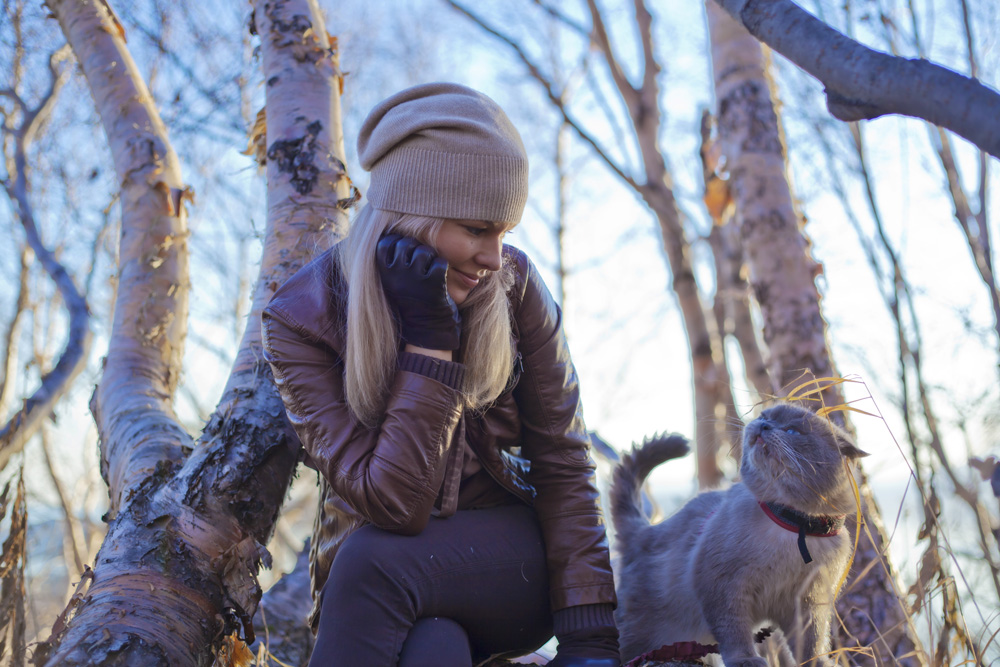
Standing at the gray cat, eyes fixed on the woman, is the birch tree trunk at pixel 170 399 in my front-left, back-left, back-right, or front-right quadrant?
front-right

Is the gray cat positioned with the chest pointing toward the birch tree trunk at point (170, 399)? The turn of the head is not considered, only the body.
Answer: no

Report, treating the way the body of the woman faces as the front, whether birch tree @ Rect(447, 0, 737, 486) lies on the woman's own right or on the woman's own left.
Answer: on the woman's own left

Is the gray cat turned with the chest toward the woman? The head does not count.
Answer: no

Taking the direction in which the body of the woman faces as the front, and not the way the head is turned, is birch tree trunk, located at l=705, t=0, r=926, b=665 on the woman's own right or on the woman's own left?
on the woman's own left

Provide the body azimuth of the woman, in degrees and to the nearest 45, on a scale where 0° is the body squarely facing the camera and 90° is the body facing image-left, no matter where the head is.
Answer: approximately 315°

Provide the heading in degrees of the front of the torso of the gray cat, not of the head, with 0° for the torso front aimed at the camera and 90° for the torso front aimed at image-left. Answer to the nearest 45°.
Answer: approximately 315°

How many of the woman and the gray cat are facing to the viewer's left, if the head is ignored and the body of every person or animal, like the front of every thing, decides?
0

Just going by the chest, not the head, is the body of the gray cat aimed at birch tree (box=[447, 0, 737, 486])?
no
